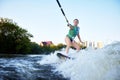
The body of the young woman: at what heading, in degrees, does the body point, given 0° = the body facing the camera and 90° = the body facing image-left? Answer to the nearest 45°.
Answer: approximately 0°
